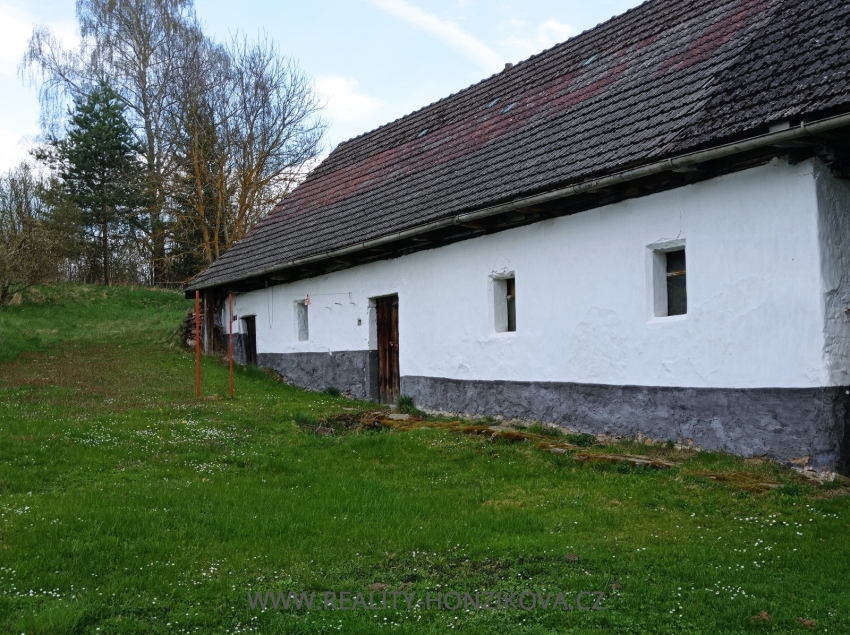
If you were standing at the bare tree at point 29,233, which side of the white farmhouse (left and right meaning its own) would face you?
right

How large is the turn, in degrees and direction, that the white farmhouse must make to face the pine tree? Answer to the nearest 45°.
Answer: approximately 90° to its right

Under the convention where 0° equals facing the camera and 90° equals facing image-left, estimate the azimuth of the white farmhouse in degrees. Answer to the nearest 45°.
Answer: approximately 45°

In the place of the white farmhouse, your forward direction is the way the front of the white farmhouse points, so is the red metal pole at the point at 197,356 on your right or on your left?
on your right
